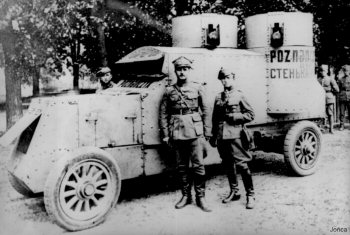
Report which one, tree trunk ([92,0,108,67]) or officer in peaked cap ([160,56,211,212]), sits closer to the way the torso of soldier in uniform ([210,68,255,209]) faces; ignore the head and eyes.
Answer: the officer in peaked cap

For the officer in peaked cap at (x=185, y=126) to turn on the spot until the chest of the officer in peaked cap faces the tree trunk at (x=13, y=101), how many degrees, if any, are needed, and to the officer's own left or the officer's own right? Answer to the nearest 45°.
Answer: approximately 135° to the officer's own right

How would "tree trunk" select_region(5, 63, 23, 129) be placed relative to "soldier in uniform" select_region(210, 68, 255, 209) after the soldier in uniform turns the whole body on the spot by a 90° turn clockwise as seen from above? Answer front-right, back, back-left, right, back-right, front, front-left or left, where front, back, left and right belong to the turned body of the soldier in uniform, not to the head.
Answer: front

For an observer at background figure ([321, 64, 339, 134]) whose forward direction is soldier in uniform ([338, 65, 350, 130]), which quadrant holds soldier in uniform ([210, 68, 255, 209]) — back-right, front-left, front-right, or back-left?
back-right

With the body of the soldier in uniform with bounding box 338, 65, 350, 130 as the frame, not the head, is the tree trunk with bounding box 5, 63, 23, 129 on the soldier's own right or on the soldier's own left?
on the soldier's own right

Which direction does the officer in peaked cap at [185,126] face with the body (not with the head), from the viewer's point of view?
toward the camera

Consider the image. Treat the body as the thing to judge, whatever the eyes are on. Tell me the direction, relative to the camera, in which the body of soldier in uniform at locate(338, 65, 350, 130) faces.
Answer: toward the camera

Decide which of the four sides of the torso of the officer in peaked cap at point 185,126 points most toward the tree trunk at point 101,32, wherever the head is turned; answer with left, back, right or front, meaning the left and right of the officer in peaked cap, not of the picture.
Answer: back

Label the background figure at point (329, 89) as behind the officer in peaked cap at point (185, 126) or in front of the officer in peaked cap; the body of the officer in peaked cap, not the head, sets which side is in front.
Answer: behind

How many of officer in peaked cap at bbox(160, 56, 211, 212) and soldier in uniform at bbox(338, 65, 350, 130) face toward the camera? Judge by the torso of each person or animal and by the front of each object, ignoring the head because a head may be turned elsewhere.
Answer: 2

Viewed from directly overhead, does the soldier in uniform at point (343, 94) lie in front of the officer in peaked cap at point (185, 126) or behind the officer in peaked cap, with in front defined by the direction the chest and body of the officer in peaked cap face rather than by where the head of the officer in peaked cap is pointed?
behind

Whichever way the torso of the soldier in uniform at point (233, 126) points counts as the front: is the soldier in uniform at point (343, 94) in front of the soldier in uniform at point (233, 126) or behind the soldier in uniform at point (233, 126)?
behind

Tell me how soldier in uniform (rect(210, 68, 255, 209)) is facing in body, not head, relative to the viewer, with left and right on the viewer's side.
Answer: facing the viewer and to the left of the viewer

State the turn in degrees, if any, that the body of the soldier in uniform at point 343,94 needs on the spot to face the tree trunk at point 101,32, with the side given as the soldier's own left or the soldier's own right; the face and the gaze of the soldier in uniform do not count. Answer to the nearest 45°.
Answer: approximately 45° to the soldier's own right
